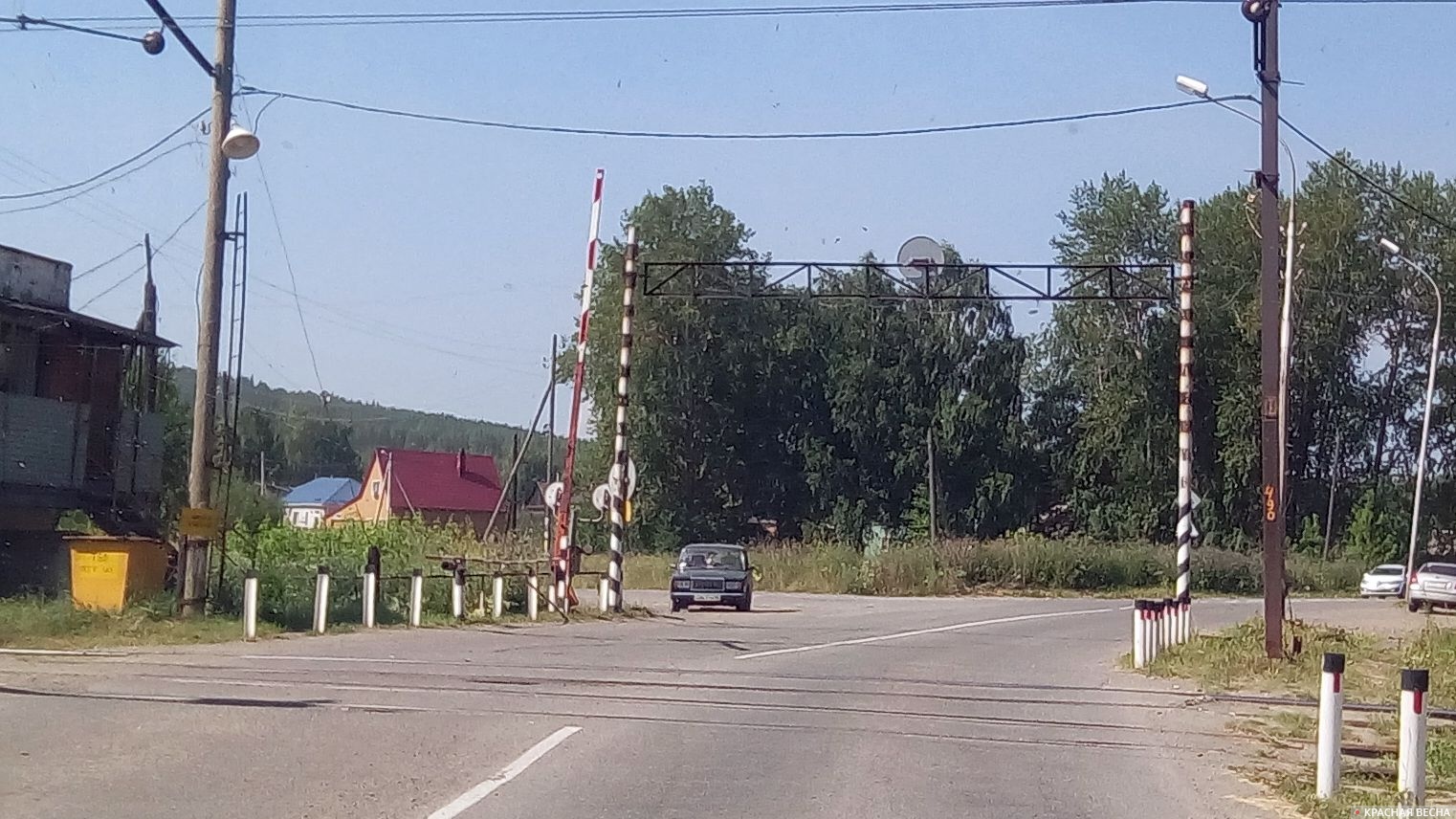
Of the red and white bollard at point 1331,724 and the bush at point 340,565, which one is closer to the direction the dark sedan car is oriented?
the red and white bollard

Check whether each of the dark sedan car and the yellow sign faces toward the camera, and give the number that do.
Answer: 2

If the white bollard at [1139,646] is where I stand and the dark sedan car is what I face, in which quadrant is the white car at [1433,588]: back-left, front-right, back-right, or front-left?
front-right

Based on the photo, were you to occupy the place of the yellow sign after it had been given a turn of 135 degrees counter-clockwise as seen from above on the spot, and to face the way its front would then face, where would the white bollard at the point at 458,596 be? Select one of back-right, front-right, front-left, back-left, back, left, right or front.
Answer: front

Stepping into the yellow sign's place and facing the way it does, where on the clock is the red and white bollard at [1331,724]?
The red and white bollard is roughly at 11 o'clock from the yellow sign.

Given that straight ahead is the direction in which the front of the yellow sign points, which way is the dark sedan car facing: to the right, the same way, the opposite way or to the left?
the same way

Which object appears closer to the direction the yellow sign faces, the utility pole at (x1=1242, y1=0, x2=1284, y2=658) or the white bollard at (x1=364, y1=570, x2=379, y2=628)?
the utility pole

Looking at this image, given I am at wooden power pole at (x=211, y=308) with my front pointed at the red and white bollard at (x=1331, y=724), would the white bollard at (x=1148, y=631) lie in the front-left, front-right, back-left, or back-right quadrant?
front-left

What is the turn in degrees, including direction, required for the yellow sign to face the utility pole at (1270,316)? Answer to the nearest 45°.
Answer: approximately 45° to its left

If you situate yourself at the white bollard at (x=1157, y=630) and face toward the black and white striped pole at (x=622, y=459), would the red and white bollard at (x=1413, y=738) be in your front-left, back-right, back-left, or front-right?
back-left

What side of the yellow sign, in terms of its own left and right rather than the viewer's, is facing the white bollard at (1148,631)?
left

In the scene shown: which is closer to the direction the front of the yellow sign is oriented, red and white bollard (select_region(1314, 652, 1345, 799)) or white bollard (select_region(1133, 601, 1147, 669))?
the red and white bollard

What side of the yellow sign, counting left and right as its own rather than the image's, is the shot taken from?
front

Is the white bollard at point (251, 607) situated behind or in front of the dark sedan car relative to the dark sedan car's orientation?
in front

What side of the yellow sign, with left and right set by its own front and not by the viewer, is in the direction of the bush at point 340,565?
left

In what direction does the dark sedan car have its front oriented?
toward the camera
